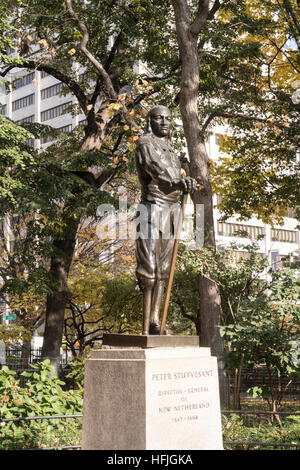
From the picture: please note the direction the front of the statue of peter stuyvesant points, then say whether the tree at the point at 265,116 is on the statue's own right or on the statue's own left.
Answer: on the statue's own left

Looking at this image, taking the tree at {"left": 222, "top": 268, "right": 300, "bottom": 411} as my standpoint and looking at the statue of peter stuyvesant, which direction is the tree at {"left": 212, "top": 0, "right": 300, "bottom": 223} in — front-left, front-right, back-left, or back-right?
back-right

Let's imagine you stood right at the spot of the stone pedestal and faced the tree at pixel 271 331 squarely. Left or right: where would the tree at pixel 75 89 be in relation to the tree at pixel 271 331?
left

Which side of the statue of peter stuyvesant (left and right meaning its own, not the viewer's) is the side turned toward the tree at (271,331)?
left

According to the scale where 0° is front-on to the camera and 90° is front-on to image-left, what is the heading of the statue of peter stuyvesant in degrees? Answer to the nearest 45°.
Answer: approximately 315°

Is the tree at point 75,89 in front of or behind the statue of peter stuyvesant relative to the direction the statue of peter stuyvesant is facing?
behind
